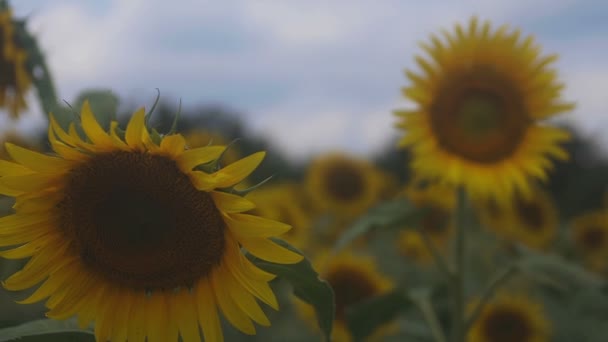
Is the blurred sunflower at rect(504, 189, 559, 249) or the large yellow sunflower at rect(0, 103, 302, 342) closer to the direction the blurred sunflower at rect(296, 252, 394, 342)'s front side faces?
the large yellow sunflower

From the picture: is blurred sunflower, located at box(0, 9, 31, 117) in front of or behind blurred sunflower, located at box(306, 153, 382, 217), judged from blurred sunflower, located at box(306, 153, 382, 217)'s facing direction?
in front

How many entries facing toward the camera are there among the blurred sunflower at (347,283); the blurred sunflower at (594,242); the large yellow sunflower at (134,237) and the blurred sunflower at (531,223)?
4

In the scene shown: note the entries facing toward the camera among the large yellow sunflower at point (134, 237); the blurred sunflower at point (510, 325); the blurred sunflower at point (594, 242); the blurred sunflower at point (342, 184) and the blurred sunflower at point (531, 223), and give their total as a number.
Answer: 5

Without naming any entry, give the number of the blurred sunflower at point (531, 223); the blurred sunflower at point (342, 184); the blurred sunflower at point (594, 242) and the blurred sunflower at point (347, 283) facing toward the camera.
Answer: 4

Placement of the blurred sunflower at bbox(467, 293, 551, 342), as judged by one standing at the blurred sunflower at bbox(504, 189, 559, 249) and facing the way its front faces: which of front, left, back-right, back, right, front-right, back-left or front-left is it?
front

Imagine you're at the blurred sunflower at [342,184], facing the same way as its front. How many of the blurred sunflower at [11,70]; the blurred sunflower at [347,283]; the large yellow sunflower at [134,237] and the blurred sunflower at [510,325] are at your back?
0

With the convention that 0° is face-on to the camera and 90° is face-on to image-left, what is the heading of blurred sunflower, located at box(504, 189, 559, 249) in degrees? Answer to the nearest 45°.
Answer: approximately 0°

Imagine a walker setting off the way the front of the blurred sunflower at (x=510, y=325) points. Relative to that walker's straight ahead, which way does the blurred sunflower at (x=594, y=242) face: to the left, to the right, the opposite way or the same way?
the same way

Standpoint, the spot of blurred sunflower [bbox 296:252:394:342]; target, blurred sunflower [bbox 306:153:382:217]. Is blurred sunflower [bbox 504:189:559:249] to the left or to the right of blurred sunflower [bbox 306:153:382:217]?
right

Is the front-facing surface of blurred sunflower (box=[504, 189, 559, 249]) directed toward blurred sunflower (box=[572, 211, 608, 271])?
no

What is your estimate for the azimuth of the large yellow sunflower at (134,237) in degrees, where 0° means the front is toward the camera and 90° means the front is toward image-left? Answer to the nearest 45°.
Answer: approximately 0°

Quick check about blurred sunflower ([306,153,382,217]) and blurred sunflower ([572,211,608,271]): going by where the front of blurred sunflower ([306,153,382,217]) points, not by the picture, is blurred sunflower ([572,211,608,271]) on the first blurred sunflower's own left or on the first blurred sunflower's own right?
on the first blurred sunflower's own left

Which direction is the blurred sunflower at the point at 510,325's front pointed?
toward the camera
